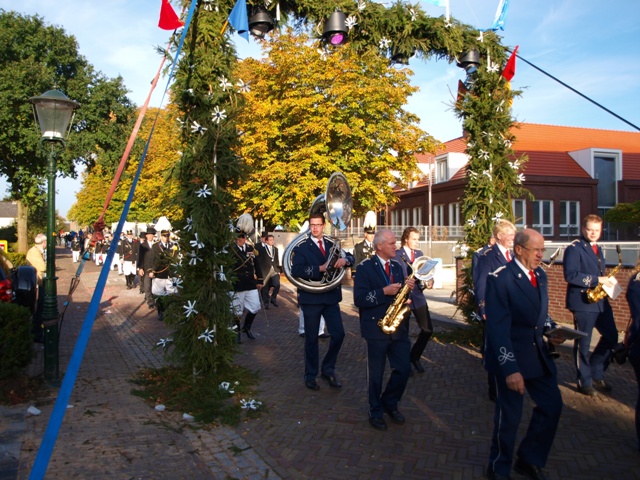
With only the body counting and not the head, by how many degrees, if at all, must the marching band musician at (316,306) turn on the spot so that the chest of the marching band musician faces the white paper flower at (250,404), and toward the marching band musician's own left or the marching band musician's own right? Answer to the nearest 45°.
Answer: approximately 90° to the marching band musician's own right

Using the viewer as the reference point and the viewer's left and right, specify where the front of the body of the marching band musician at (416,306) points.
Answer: facing the viewer and to the right of the viewer

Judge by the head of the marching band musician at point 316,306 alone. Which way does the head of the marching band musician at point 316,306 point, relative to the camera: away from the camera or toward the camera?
toward the camera

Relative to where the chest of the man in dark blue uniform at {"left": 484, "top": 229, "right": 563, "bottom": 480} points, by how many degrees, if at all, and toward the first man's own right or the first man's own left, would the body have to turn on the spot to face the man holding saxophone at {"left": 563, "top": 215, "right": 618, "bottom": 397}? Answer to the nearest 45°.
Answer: approximately 135° to the first man's own left

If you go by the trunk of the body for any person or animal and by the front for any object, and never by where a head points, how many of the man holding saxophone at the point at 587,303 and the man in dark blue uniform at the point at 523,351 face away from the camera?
0

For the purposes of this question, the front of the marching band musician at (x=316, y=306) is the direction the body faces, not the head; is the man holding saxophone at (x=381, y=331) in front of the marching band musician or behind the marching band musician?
in front

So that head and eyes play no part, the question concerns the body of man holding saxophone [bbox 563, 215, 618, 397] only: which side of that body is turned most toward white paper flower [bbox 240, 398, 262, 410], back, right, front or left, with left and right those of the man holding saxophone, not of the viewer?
right

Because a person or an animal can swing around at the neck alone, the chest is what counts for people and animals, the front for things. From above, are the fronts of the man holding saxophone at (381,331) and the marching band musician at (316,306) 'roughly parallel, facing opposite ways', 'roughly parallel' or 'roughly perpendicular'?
roughly parallel

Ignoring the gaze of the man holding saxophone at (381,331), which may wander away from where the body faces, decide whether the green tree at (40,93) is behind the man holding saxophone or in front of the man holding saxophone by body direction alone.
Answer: behind

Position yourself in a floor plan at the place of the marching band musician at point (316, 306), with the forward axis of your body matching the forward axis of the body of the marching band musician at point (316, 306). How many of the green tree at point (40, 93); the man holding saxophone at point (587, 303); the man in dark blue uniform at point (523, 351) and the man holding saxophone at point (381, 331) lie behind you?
1

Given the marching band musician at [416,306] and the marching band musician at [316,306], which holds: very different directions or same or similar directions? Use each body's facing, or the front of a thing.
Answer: same or similar directions

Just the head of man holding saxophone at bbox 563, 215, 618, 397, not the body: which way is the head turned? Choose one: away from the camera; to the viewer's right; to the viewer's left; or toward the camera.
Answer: toward the camera

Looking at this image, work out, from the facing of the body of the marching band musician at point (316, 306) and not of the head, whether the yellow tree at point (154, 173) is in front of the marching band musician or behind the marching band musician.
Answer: behind

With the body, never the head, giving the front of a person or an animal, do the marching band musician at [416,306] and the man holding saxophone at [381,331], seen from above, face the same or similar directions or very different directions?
same or similar directions

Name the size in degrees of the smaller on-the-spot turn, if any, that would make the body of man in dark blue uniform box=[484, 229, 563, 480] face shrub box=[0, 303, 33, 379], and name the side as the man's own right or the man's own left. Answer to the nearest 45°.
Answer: approximately 135° to the man's own right

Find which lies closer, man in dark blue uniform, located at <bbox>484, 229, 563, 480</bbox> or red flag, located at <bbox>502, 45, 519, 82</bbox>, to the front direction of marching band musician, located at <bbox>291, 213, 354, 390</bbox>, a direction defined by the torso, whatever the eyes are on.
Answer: the man in dark blue uniform

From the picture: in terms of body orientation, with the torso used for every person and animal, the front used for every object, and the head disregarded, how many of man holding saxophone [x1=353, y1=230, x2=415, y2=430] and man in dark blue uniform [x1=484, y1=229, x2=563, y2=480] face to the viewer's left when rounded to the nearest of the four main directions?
0
